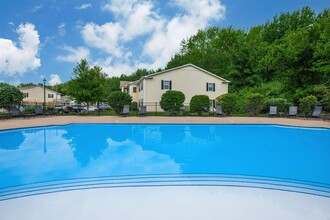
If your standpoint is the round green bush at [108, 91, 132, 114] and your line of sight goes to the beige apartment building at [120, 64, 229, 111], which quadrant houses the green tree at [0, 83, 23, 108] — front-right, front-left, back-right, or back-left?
back-left

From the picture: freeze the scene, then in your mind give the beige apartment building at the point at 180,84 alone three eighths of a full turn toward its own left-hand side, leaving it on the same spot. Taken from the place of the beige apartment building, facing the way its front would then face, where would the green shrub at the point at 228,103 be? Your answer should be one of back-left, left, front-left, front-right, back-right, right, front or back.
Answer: front

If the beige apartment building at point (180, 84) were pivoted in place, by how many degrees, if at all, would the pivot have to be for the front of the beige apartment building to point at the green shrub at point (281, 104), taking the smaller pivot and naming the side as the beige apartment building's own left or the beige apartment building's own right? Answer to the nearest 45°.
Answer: approximately 135° to the beige apartment building's own left

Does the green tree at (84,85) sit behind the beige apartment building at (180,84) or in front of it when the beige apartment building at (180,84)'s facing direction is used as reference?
in front
